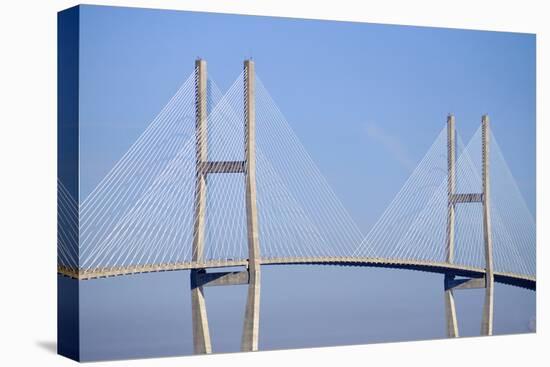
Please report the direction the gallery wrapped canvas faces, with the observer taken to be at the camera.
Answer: facing the viewer and to the right of the viewer
